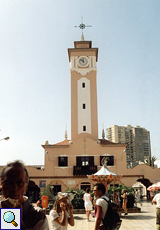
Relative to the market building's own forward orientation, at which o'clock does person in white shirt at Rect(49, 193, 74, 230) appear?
The person in white shirt is roughly at 12 o'clock from the market building.

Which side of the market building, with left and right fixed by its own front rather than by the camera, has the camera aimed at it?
front

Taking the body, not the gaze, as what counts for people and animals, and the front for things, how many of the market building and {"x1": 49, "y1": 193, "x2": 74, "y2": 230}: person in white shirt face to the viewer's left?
0

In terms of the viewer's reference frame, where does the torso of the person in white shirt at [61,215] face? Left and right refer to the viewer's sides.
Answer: facing the viewer and to the right of the viewer

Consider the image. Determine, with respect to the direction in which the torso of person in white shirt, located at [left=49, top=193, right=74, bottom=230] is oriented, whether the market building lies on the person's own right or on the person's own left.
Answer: on the person's own left
